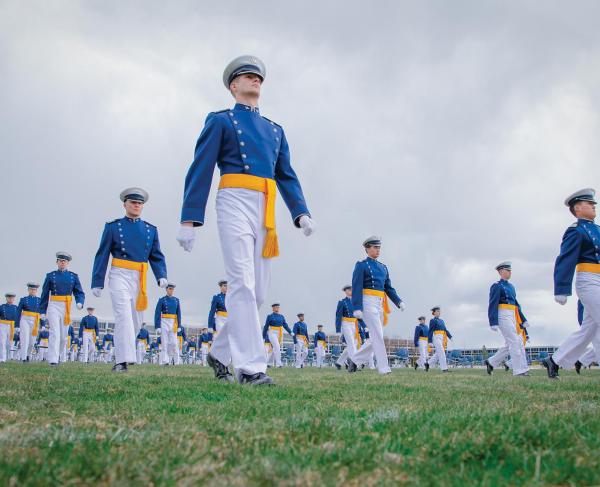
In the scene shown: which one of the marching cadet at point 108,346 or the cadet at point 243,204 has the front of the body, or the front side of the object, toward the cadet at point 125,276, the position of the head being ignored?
the marching cadet

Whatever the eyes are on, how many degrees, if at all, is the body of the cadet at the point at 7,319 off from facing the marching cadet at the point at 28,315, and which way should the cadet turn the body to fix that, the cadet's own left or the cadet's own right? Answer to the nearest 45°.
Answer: approximately 45° to the cadet's own left

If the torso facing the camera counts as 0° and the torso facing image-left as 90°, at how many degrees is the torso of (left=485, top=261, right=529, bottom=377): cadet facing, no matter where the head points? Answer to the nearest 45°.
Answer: approximately 315°

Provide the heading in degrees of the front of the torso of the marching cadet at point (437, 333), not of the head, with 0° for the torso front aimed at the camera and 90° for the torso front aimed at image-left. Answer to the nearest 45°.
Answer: approximately 315°

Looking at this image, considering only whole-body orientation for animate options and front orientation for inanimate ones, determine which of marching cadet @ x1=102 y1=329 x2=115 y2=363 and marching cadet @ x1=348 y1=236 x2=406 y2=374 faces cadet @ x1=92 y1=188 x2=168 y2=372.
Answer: marching cadet @ x1=102 y1=329 x2=115 y2=363

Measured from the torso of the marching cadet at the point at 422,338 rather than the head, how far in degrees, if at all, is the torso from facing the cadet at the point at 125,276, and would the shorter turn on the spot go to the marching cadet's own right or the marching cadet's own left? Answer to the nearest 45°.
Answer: approximately 45° to the marching cadet's own right

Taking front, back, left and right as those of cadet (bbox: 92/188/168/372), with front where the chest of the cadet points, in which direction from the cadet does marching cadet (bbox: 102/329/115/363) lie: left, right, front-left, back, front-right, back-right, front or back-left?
back
